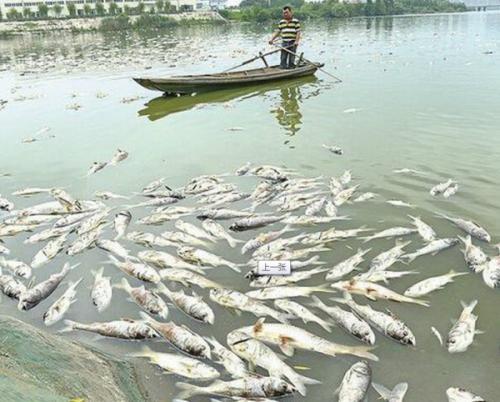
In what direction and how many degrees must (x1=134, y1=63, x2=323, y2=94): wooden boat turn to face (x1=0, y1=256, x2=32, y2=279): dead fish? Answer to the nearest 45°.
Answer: approximately 45° to its left

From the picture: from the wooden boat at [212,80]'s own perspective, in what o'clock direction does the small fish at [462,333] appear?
The small fish is roughly at 10 o'clock from the wooden boat.

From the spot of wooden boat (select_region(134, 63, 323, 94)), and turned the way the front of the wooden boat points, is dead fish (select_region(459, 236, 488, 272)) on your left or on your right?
on your left

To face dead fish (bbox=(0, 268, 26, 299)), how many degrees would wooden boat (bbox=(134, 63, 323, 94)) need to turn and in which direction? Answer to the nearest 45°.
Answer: approximately 45° to its left

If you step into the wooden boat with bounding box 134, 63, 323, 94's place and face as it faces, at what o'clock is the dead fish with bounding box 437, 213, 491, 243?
The dead fish is roughly at 10 o'clock from the wooden boat.

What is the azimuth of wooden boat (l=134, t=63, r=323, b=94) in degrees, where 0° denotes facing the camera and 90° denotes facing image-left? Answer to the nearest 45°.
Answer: approximately 45°

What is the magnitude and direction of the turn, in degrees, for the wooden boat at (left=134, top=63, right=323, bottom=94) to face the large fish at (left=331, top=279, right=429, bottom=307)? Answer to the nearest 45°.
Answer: approximately 45° to its left

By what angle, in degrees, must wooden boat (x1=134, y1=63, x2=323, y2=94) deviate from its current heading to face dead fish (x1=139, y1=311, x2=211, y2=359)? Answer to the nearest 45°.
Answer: approximately 45° to its left
